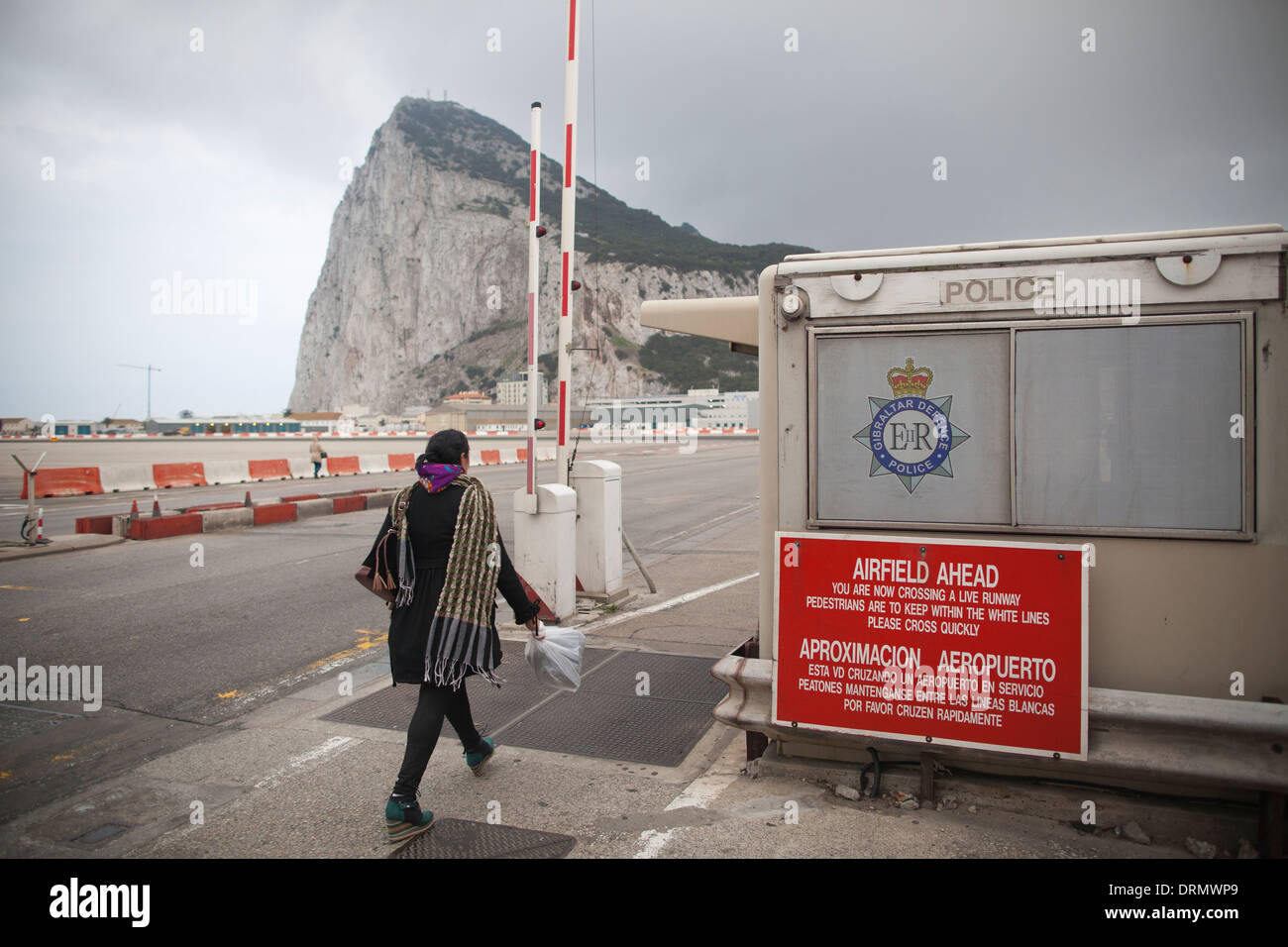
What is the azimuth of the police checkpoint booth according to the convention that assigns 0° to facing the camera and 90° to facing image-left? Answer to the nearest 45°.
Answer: approximately 0°

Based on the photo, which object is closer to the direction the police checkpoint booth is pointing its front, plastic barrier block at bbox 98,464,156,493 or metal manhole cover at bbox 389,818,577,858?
the metal manhole cover

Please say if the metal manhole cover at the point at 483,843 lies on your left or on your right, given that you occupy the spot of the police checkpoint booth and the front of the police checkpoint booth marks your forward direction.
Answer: on your right

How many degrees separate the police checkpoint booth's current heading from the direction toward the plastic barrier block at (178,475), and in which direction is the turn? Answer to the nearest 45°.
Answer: approximately 135° to its right

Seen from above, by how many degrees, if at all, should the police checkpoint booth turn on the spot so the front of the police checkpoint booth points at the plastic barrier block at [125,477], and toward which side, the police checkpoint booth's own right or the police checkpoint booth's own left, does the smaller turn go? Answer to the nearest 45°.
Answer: approximately 135° to the police checkpoint booth's own right

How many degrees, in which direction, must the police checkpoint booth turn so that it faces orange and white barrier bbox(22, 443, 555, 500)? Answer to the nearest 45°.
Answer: approximately 135° to its right

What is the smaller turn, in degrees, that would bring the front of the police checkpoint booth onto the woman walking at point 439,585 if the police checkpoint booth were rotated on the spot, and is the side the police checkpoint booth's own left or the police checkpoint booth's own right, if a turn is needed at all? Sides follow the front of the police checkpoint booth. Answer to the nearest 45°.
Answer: approximately 90° to the police checkpoint booth's own right
